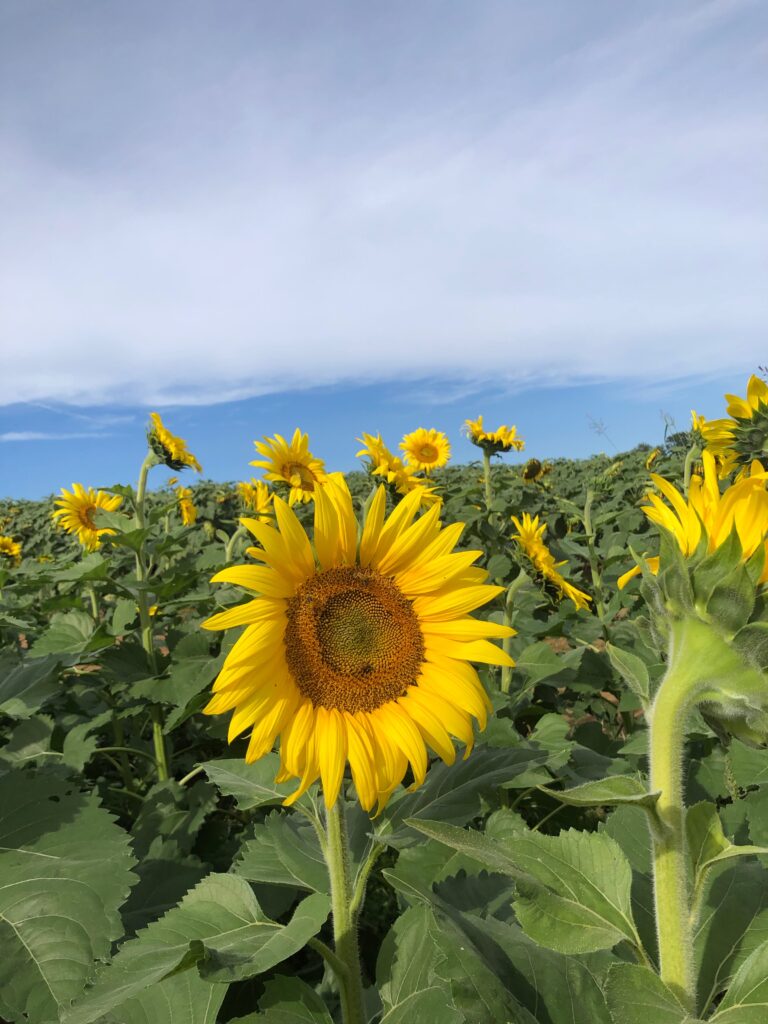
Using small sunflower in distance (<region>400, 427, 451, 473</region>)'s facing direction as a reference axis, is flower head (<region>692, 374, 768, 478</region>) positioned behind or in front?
in front

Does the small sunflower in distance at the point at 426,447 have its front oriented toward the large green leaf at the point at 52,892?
yes

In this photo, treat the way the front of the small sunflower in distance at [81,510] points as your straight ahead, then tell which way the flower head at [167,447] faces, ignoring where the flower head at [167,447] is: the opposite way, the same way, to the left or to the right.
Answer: to the left

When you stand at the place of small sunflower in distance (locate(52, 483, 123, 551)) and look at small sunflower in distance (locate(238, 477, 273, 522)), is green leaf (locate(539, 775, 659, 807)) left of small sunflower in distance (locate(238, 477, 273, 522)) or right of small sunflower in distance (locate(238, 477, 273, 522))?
right

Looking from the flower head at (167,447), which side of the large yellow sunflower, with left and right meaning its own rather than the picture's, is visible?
back

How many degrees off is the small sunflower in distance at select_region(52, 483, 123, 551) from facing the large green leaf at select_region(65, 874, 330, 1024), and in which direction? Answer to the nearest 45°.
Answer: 0° — it already faces it

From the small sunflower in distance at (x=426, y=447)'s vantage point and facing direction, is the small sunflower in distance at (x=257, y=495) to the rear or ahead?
ahead

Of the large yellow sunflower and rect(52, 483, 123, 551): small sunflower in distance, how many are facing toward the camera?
2

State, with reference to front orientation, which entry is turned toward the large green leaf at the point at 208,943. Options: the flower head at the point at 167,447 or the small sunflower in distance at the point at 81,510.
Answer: the small sunflower in distance

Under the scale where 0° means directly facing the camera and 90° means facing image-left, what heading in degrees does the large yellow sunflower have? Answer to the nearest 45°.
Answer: approximately 0°

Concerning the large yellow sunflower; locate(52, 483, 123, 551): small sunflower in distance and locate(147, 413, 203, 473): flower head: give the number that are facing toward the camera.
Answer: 2

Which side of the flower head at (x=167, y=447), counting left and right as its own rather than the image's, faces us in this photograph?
right

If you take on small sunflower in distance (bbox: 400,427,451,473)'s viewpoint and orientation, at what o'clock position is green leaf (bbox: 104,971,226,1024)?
The green leaf is roughly at 12 o'clock from the small sunflower in distance.

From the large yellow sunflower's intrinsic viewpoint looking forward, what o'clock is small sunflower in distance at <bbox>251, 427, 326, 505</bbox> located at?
The small sunflower in distance is roughly at 6 o'clock from the large yellow sunflower.

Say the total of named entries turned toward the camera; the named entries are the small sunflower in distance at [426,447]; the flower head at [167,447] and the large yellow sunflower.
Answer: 2
